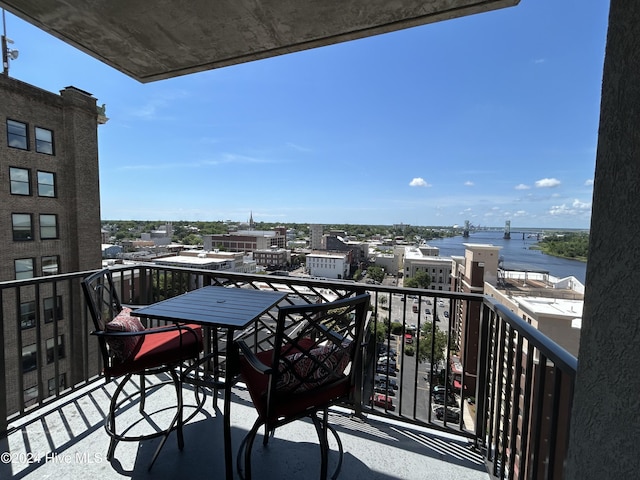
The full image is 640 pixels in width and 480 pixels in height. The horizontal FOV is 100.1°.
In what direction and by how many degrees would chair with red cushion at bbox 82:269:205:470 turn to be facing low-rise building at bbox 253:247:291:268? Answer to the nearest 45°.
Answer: approximately 45° to its left

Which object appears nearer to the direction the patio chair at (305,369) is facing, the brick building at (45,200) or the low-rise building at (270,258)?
the brick building

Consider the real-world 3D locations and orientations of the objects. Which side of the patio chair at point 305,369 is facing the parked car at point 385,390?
right

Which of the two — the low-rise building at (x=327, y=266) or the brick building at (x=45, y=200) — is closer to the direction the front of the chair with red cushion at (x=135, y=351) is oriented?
the low-rise building

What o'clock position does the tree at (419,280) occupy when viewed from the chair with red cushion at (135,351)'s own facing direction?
The tree is roughly at 11 o'clock from the chair with red cushion.

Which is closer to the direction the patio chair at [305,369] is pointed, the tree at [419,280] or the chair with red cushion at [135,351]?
the chair with red cushion

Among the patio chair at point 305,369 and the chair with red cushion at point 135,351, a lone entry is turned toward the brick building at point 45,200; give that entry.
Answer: the patio chair

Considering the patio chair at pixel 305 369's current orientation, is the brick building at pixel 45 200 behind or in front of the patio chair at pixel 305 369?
in front

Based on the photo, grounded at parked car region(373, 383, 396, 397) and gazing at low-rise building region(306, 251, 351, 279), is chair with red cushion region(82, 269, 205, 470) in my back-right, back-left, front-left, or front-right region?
back-left

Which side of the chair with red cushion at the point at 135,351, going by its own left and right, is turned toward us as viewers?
right

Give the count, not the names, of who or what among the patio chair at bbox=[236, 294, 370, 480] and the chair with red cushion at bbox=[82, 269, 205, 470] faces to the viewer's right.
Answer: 1

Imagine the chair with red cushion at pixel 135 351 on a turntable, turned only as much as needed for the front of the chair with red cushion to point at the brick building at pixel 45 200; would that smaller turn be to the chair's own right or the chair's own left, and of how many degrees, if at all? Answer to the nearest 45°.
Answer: approximately 90° to the chair's own left

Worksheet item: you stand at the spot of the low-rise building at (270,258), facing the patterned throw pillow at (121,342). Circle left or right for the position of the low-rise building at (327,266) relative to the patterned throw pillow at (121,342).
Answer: left
